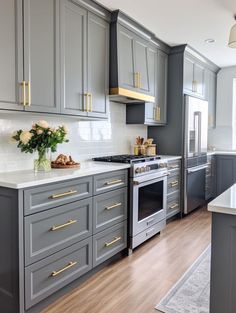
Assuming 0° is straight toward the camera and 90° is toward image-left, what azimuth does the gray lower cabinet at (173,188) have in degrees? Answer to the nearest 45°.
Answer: approximately 315°

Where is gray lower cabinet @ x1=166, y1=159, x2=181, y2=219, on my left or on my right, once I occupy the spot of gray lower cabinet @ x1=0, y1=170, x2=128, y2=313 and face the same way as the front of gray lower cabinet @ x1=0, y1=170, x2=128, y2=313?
on my left

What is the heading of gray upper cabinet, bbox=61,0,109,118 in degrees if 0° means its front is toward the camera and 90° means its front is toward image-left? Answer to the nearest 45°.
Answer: approximately 315°

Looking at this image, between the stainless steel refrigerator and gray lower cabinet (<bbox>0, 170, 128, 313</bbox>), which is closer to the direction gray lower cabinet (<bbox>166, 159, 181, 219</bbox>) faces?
the gray lower cabinet

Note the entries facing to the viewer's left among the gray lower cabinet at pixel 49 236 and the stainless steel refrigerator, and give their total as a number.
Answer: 0

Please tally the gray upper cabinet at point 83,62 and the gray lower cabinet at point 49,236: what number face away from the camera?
0

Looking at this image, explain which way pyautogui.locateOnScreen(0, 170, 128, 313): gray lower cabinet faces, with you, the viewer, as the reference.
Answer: facing the viewer and to the right of the viewer

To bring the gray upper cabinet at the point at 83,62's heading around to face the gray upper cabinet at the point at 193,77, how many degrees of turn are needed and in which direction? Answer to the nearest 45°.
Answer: approximately 90° to its left

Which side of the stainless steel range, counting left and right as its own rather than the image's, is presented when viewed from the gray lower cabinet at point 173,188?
left

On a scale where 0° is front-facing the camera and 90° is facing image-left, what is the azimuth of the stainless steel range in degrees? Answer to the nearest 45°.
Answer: approximately 315°
